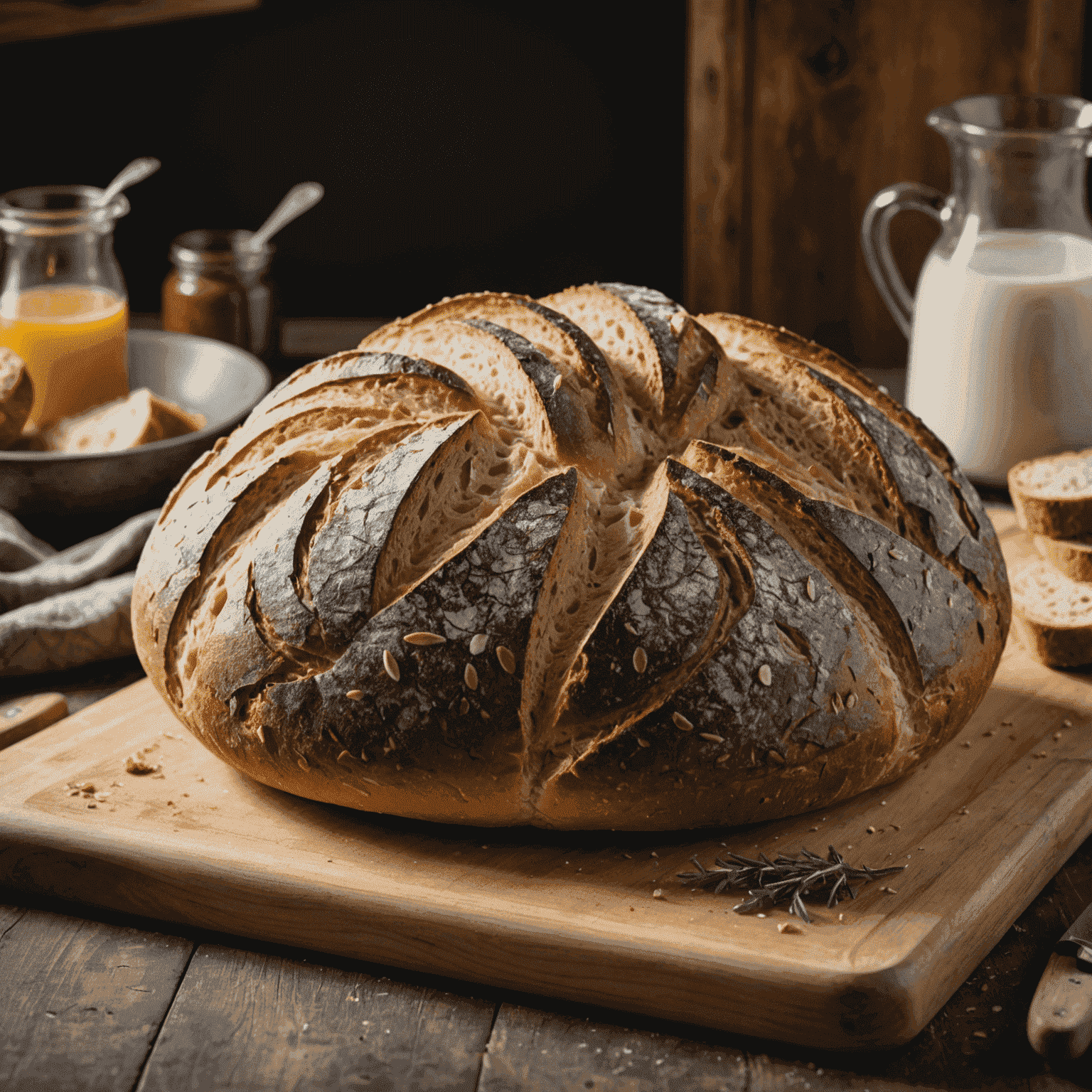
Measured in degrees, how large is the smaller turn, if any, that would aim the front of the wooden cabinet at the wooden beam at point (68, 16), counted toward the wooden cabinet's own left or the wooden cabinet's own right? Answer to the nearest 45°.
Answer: approximately 45° to the wooden cabinet's own right

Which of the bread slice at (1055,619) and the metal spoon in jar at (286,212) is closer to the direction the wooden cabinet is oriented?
the bread slice

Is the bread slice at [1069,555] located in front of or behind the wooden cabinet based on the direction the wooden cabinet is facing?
in front

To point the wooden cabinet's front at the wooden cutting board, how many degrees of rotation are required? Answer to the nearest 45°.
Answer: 0° — it already faces it

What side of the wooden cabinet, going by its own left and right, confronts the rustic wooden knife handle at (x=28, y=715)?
front

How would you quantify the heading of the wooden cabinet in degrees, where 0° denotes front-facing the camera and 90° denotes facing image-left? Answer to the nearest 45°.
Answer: approximately 0°

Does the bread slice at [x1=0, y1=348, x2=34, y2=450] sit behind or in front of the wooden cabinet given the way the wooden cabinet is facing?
in front

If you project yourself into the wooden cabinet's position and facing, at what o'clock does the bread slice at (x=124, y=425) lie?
The bread slice is roughly at 1 o'clock from the wooden cabinet.

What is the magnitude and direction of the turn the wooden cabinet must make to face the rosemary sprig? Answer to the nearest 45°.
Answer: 0° — it already faces it

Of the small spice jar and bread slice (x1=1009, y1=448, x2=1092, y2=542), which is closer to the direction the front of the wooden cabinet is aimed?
the bread slice

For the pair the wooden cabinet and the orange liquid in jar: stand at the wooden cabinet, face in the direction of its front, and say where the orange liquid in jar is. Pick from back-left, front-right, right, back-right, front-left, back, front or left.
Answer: front-right

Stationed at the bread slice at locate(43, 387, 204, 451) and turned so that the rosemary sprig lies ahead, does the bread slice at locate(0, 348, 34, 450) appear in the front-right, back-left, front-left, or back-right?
back-right
